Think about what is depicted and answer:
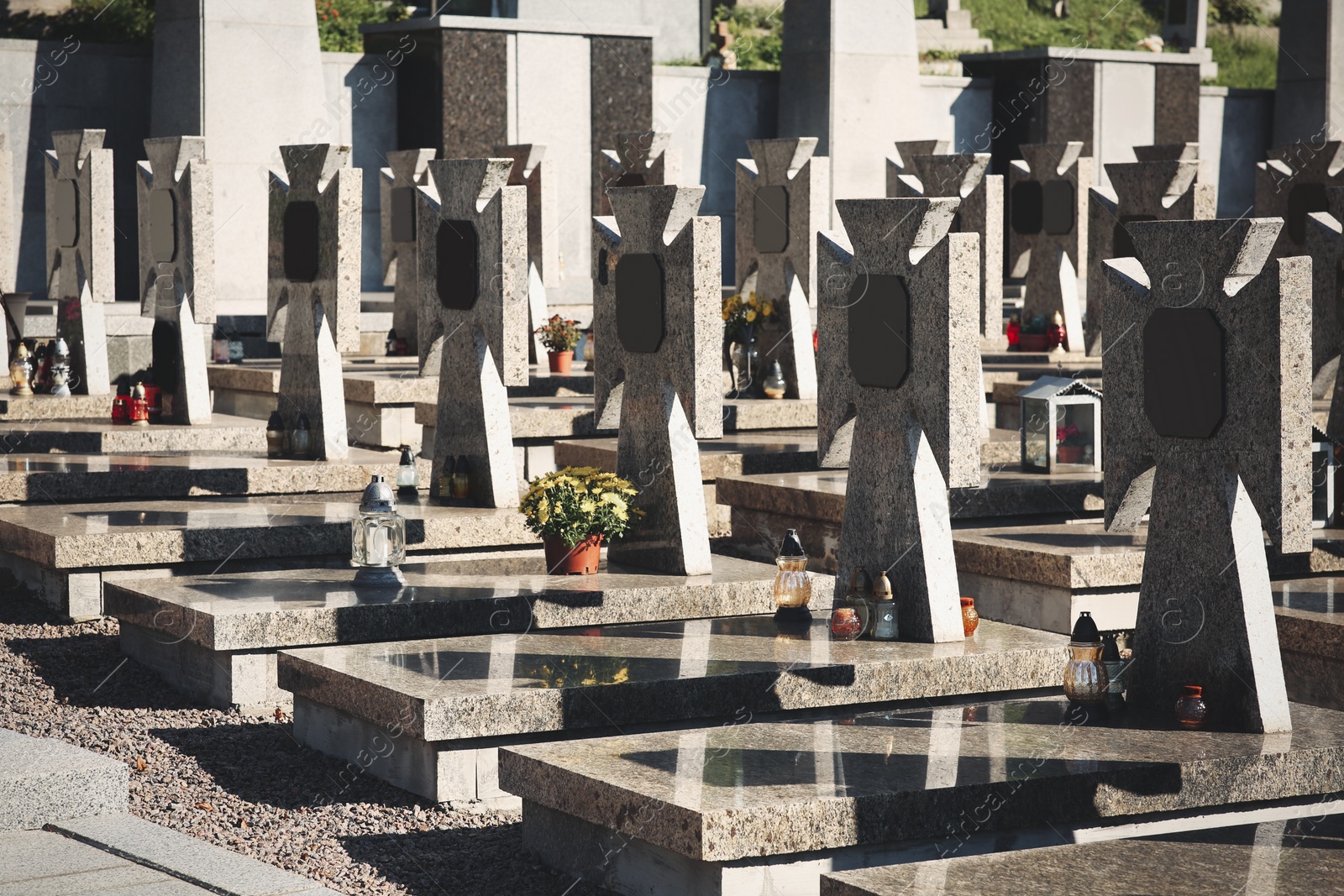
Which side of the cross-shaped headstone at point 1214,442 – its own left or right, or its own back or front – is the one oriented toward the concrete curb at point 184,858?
front

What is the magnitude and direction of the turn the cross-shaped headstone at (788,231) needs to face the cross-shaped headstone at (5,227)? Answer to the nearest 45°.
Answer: approximately 45° to its right

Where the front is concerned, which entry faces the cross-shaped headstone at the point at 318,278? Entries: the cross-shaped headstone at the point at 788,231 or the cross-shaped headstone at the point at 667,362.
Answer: the cross-shaped headstone at the point at 788,231

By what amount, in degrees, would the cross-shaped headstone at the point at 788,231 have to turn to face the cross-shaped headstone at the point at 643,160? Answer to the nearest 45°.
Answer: approximately 90° to its right

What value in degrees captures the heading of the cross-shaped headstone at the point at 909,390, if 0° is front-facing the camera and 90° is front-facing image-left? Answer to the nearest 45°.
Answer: approximately 45°

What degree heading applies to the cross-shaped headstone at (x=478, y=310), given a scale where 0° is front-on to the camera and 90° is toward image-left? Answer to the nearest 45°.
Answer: approximately 45°

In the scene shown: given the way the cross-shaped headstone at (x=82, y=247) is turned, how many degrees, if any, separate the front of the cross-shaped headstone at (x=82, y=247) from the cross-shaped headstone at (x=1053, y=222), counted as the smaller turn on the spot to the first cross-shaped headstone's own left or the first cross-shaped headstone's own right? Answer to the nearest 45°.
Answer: approximately 135° to the first cross-shaped headstone's own left

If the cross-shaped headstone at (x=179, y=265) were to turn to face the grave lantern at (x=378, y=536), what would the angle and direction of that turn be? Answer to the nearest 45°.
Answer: approximately 45° to its left

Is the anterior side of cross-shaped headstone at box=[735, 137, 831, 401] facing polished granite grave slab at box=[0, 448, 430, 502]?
yes
